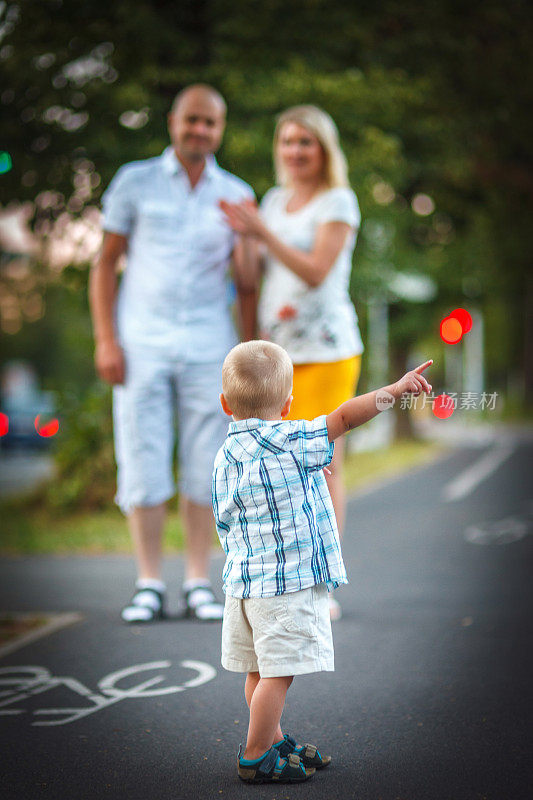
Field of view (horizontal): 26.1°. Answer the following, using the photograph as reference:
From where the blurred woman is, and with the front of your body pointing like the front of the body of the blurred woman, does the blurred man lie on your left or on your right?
on your right

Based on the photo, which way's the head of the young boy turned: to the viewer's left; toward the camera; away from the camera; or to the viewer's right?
away from the camera

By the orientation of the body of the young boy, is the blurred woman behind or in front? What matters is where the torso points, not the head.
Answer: in front

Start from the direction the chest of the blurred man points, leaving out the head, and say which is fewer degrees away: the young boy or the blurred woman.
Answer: the young boy

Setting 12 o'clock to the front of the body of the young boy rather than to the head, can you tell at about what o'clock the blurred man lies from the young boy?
The blurred man is roughly at 10 o'clock from the young boy.

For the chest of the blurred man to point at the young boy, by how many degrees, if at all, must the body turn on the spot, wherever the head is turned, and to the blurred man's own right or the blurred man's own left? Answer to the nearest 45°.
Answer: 0° — they already face them

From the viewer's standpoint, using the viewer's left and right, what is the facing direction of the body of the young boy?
facing away from the viewer and to the right of the viewer

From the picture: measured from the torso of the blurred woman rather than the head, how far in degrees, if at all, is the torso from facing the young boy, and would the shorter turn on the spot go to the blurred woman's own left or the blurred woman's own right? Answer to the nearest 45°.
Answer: approximately 45° to the blurred woman's own left

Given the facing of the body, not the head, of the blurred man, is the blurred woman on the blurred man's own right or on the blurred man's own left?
on the blurred man's own left

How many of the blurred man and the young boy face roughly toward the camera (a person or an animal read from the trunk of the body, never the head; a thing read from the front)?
1
